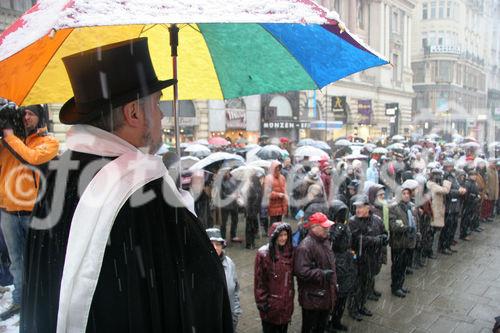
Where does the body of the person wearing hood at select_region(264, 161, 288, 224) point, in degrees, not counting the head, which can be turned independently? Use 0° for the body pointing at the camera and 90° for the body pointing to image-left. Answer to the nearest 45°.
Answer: approximately 315°

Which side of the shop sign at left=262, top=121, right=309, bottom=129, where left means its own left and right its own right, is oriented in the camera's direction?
front

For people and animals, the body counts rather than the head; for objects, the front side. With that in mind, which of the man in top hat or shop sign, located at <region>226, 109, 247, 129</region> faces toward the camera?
the shop sign

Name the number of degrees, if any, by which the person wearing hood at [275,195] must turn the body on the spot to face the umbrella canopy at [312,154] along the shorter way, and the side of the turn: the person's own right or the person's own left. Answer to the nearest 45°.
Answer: approximately 135° to the person's own left

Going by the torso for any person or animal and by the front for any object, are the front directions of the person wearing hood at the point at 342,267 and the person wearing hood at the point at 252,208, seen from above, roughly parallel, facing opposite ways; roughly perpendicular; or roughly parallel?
roughly parallel

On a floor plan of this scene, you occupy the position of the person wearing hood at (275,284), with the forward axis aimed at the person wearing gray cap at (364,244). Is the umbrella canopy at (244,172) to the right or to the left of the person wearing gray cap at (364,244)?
left

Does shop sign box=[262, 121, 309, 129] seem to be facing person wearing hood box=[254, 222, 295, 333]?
yes

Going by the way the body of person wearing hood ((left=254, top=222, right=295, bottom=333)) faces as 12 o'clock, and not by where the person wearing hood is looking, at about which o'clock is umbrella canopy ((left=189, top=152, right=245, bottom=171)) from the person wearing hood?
The umbrella canopy is roughly at 7 o'clock from the person wearing hood.

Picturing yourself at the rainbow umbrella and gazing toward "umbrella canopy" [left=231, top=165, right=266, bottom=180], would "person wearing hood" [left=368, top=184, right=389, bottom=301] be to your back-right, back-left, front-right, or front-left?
front-right

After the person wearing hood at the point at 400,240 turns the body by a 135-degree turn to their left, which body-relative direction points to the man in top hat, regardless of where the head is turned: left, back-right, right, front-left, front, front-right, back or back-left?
back

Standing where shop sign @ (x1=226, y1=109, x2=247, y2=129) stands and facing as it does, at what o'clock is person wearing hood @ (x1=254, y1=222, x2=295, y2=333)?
The person wearing hood is roughly at 12 o'clock from the shop sign.
